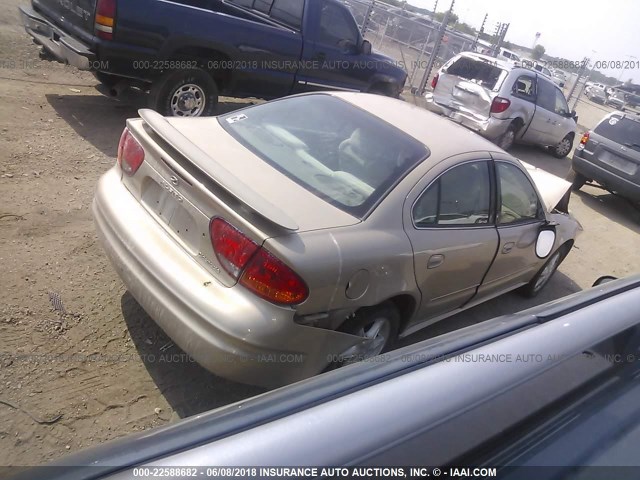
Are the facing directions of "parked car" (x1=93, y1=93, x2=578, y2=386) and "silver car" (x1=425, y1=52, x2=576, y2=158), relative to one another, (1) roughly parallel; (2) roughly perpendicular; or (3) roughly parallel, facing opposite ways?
roughly parallel

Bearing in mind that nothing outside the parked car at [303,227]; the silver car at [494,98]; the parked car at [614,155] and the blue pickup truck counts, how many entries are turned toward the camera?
0

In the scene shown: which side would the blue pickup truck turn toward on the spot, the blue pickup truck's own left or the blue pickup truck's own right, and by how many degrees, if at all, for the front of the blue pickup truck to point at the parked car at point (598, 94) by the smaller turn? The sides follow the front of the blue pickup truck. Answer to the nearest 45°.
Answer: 0° — it already faces it

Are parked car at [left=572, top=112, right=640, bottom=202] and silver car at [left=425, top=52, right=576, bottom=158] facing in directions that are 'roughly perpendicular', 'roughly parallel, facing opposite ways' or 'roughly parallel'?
roughly parallel

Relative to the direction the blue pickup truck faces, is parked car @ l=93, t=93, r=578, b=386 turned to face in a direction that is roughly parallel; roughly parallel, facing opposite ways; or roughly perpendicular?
roughly parallel

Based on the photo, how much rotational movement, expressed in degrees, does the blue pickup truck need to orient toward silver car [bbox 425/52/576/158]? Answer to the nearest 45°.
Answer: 0° — it already faces it

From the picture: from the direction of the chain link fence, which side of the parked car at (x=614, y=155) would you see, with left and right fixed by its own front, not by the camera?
left

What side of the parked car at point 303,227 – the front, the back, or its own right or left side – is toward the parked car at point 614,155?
front

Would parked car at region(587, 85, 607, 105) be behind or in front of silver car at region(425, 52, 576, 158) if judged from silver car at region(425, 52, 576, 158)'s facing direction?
in front

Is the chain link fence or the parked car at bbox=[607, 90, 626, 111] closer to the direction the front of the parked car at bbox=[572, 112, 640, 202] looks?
the parked car

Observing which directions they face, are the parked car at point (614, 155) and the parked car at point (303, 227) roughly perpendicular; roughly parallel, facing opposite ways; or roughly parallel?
roughly parallel

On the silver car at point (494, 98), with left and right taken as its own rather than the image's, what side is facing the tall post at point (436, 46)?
left

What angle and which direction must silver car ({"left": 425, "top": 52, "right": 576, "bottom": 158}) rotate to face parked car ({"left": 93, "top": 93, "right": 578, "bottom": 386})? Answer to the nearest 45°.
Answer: approximately 135° to its right

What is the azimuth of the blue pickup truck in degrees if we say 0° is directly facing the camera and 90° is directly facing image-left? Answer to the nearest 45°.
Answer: approximately 225°

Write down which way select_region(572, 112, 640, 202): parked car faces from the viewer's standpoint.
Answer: facing away from the viewer and to the right of the viewer

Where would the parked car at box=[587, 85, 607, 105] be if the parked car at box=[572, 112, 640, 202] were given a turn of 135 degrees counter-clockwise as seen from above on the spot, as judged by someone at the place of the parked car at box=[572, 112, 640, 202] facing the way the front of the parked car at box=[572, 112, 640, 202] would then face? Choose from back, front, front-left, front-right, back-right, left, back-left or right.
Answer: right

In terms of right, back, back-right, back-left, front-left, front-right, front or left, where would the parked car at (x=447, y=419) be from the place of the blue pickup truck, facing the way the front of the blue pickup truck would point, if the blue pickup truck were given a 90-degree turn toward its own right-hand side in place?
front-right
